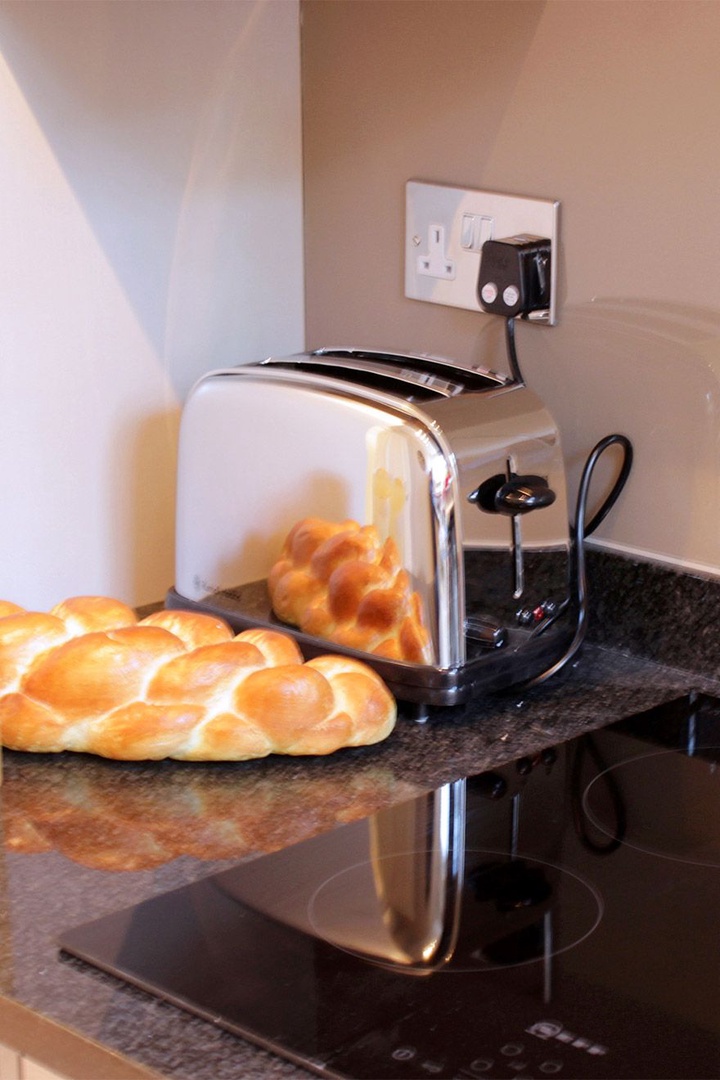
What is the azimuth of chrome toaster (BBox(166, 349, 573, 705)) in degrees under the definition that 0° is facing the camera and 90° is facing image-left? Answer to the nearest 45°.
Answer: approximately 315°

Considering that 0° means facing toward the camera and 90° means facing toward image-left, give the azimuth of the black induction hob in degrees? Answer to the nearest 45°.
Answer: approximately 45°

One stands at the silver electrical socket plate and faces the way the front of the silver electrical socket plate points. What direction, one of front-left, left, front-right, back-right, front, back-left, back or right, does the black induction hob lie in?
front-left

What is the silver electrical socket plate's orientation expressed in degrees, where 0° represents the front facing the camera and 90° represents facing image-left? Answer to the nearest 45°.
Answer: approximately 45°

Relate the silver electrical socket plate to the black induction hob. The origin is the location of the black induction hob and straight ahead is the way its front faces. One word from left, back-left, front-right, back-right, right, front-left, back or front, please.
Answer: back-right

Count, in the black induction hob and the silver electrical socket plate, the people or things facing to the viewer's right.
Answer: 0

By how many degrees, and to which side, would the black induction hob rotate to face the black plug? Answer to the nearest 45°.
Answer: approximately 135° to its right
